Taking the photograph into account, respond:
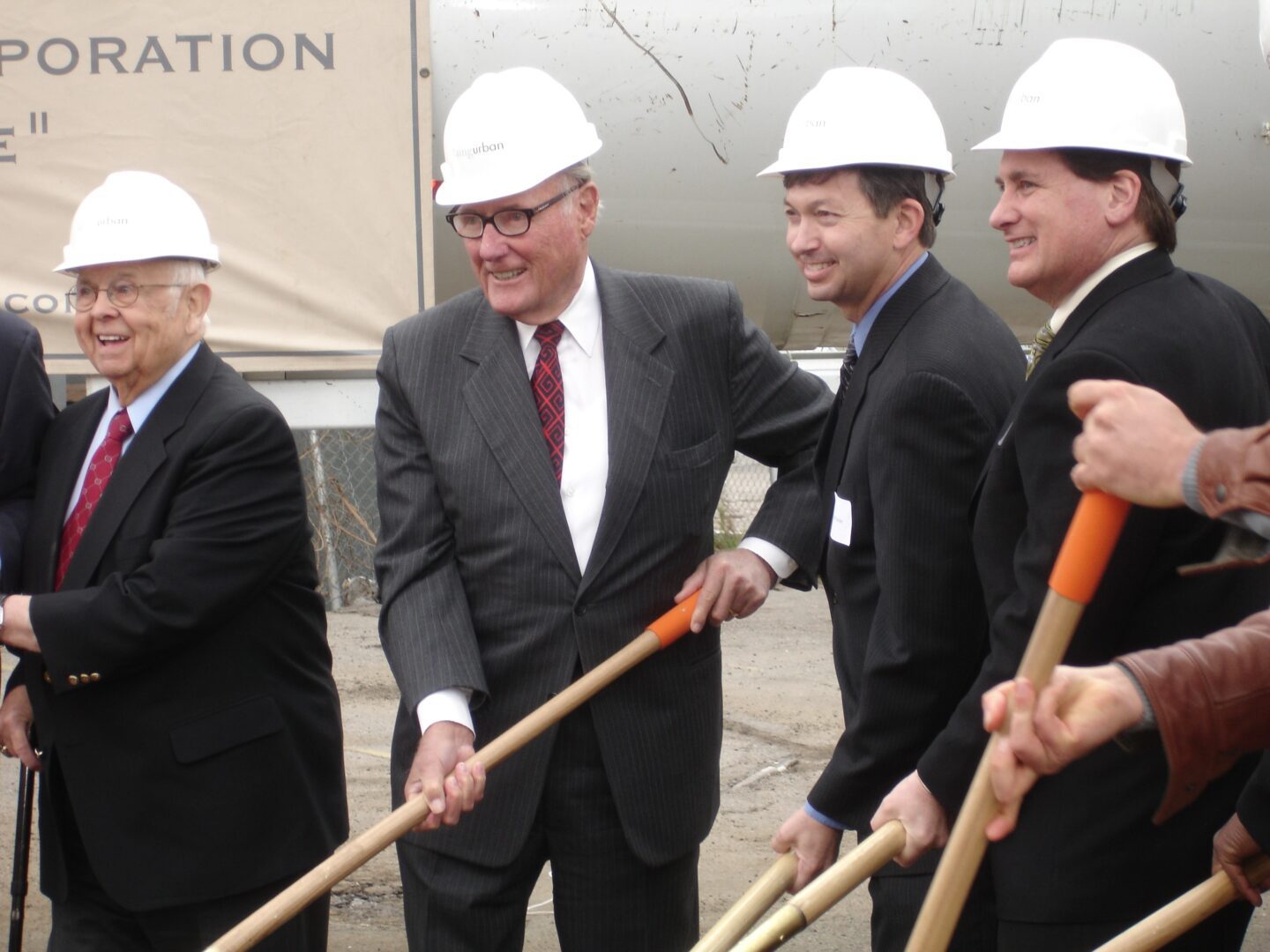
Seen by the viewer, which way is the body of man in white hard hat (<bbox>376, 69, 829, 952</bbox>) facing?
toward the camera

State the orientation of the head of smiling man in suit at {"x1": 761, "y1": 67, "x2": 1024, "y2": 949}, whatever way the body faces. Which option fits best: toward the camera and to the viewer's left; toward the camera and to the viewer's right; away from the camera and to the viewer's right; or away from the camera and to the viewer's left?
toward the camera and to the viewer's left

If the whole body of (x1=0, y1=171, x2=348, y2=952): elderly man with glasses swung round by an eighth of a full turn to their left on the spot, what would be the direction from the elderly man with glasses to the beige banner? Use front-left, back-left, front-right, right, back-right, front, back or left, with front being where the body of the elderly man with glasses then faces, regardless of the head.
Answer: back

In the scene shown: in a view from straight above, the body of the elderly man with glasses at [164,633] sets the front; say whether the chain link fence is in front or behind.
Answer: behind

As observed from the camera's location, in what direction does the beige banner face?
facing the viewer

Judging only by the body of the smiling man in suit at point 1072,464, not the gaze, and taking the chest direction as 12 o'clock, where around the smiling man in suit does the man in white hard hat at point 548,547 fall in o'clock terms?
The man in white hard hat is roughly at 1 o'clock from the smiling man in suit.

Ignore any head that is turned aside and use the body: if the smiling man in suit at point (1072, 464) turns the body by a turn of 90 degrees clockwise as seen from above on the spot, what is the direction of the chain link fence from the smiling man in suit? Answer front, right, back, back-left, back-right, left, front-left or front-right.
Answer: front-left

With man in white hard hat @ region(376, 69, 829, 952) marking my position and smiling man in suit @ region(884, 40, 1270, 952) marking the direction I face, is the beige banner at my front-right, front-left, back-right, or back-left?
back-left

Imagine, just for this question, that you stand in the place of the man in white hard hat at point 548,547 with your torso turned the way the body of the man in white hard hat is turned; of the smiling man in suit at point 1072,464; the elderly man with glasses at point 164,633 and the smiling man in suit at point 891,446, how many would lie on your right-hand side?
1
